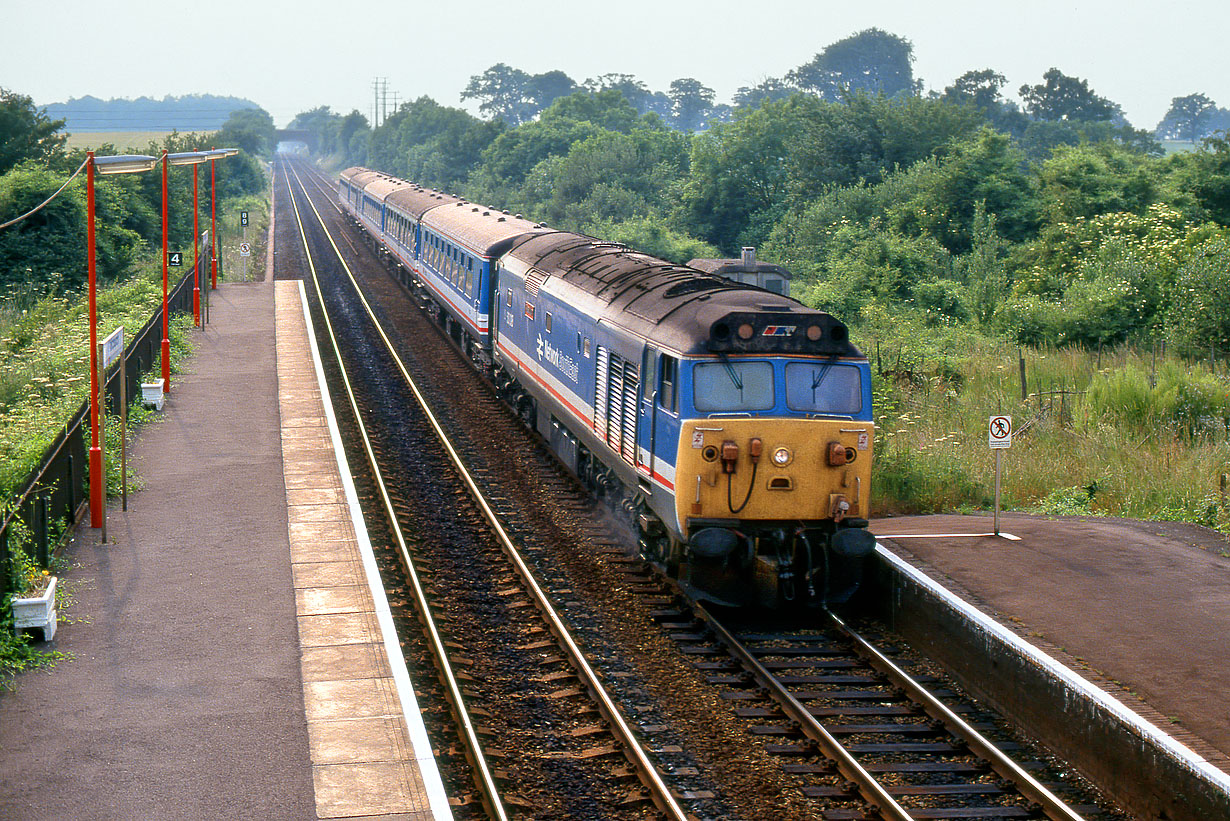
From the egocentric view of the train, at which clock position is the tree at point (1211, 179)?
The tree is roughly at 7 o'clock from the train.

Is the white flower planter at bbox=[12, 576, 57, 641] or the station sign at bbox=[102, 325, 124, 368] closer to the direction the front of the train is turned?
the white flower planter

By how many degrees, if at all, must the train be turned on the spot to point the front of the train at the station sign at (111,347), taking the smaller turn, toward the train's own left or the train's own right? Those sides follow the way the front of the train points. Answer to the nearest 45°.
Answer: approximately 135° to the train's own right

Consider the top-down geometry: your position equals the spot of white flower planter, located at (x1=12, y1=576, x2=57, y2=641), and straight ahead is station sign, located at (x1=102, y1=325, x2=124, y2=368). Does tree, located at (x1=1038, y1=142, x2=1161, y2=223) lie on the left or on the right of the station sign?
right

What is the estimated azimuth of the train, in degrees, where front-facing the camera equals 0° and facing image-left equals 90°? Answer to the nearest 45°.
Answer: approximately 0°

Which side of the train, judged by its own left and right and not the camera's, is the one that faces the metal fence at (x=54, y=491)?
right
